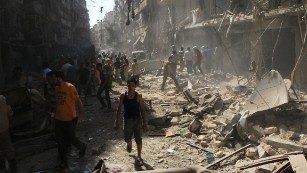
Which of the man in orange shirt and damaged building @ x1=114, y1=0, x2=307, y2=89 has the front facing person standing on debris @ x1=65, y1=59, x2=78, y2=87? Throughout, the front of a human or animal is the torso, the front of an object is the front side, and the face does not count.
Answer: the damaged building

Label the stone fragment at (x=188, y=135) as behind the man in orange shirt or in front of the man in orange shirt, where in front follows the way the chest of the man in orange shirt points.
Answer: behind

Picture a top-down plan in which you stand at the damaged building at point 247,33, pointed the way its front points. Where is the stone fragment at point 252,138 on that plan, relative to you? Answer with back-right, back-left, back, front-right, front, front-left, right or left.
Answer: front-left

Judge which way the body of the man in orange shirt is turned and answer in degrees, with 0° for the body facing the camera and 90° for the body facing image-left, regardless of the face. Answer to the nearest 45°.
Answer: approximately 45°

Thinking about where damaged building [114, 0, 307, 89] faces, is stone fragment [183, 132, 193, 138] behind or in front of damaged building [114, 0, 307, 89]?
in front

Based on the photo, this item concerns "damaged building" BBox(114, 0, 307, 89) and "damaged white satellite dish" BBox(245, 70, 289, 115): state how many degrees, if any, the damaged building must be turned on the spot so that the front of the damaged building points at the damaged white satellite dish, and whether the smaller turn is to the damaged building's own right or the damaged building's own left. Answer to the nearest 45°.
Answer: approximately 45° to the damaged building's own left

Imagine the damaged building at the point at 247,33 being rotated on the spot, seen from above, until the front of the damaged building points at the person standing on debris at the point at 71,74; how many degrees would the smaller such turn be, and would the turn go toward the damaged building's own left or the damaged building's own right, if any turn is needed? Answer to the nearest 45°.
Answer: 0° — it already faces them

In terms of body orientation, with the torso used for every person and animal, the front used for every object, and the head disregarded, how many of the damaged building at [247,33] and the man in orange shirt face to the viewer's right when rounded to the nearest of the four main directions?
0

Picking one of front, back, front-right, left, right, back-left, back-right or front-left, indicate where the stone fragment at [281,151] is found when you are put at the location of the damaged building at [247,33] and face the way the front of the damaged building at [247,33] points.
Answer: front-left

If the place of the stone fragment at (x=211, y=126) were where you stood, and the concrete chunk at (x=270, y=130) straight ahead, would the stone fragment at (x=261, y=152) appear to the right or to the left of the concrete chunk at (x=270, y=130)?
right

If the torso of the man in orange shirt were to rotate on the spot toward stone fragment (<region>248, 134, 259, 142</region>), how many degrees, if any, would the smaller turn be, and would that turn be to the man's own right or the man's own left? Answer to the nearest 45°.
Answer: approximately 135° to the man's own left

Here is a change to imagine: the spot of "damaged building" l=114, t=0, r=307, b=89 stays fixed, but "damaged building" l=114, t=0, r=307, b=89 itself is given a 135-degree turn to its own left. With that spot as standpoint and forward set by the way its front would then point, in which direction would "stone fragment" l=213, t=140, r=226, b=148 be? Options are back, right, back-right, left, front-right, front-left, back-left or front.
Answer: right
